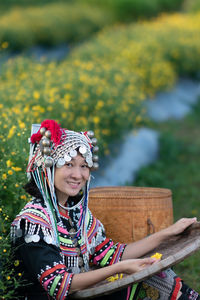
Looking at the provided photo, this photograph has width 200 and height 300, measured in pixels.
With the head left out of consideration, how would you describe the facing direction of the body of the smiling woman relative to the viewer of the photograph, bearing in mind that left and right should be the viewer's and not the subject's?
facing the viewer and to the right of the viewer

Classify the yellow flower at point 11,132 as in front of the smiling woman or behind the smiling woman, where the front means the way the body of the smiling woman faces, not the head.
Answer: behind
